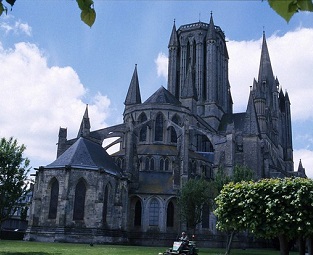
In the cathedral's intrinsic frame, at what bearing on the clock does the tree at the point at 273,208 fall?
The tree is roughly at 4 o'clock from the cathedral.

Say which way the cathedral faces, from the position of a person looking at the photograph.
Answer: facing away from the viewer and to the right of the viewer

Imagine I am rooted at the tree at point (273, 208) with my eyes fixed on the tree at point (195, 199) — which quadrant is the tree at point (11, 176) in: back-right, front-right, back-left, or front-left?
front-left

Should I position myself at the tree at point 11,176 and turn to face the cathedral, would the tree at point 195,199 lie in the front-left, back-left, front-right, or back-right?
front-right

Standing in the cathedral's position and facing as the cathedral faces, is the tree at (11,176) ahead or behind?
behind
